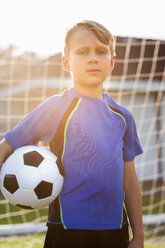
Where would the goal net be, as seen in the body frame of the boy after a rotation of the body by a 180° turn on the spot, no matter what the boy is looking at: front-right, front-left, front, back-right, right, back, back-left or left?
front

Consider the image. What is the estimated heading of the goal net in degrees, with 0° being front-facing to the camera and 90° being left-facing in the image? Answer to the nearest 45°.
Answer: approximately 0°

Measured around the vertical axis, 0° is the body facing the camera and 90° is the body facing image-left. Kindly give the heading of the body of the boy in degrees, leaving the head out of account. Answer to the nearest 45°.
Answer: approximately 0°
